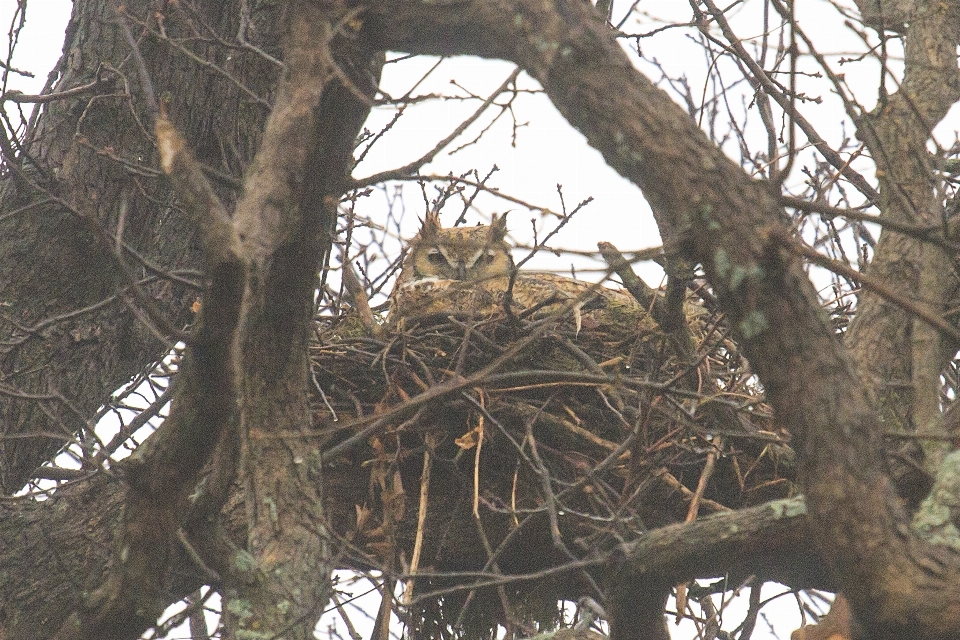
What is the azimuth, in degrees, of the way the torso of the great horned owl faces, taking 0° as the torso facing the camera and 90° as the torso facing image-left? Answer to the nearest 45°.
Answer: approximately 45°
